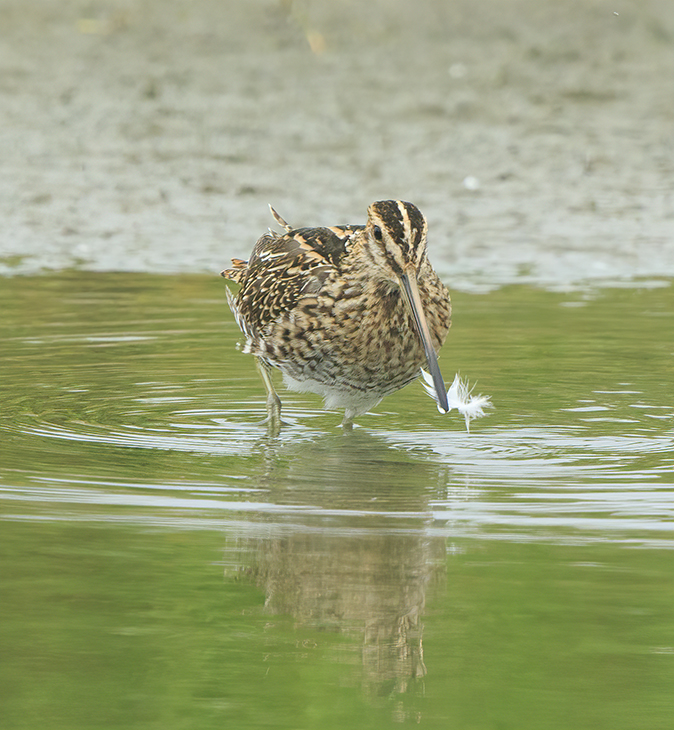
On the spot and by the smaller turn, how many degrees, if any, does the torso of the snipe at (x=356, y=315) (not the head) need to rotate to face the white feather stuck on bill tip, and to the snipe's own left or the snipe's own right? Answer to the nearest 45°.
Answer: approximately 45° to the snipe's own left

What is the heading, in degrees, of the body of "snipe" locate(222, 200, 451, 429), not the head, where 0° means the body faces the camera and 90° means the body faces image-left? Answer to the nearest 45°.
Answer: approximately 315°
